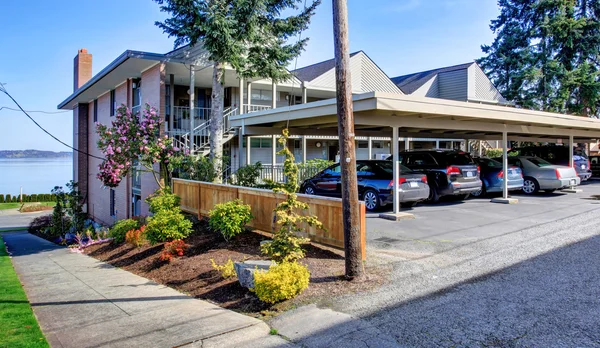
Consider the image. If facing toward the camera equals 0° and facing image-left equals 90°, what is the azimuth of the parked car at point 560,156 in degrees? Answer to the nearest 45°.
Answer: approximately 135°

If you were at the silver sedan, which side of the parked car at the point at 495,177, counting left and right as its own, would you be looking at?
right

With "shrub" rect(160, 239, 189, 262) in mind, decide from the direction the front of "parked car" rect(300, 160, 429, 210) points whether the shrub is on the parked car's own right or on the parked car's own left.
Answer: on the parked car's own left

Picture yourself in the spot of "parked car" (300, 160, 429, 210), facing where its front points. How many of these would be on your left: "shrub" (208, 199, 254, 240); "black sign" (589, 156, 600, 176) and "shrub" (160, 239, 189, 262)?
2

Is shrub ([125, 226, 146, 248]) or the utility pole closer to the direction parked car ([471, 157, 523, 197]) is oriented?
the shrub

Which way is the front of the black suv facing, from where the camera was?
facing away from the viewer and to the left of the viewer

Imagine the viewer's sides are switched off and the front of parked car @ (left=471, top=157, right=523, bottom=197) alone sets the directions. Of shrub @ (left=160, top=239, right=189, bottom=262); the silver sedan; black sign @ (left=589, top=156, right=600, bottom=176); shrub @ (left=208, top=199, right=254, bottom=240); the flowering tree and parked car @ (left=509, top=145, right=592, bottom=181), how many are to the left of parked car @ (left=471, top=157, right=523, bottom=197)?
3

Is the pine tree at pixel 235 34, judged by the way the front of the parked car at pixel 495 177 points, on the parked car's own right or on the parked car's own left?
on the parked car's own left

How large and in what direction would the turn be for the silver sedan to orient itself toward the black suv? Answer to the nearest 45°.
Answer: approximately 90° to its left
